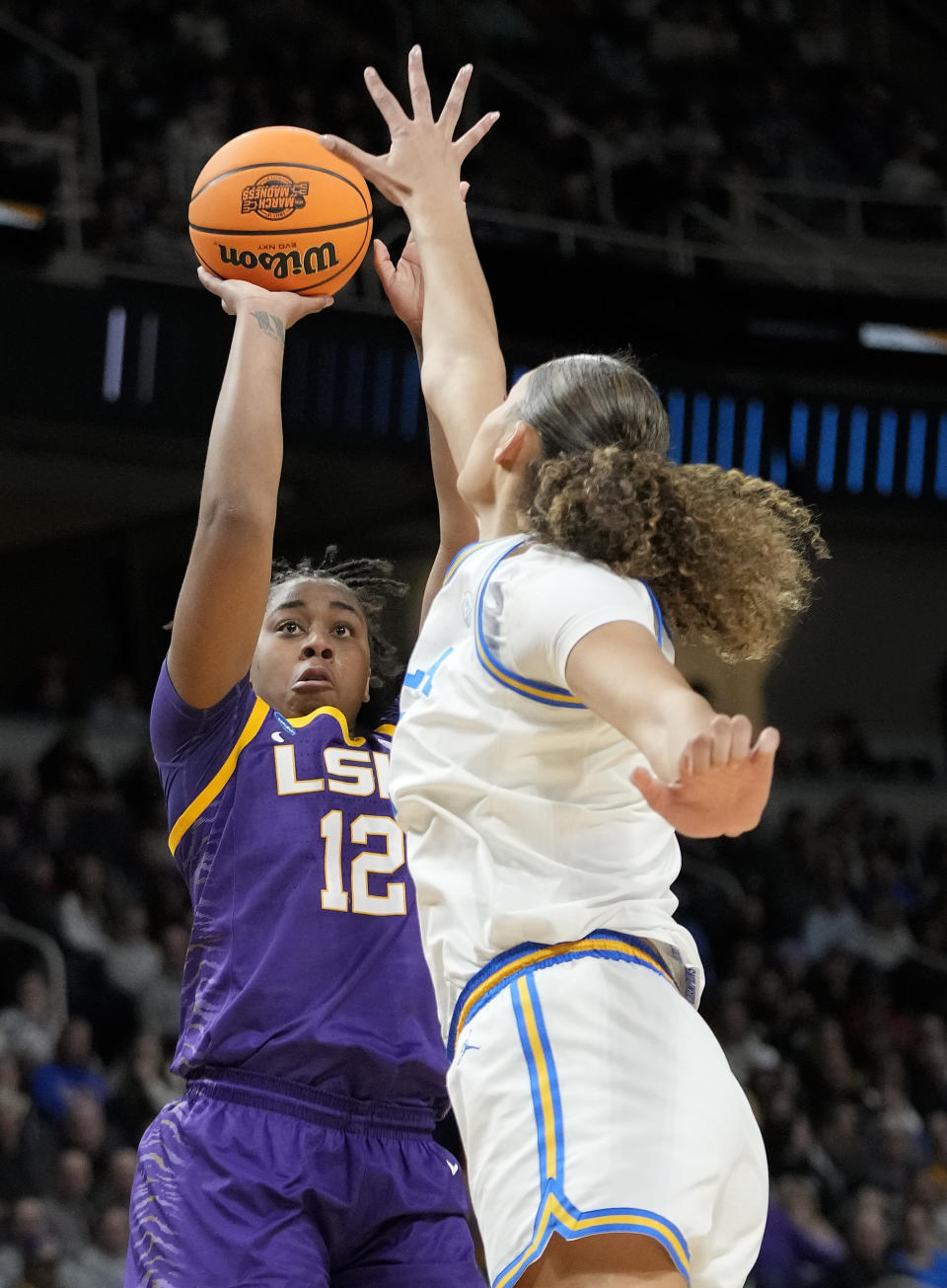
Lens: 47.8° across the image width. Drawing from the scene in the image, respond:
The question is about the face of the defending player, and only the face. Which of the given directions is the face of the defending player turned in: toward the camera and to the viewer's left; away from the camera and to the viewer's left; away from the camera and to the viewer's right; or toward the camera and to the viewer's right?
away from the camera and to the viewer's left

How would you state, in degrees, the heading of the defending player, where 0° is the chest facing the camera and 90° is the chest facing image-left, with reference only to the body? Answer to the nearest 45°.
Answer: approximately 90°
